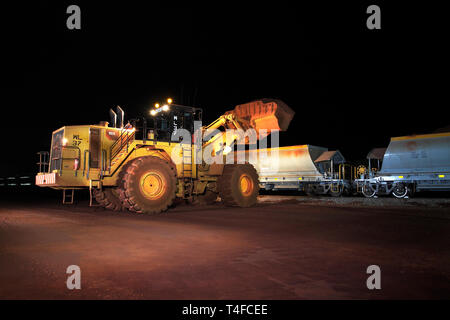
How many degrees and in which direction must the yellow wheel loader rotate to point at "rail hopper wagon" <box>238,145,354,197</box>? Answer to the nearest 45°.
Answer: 0° — it already faces it

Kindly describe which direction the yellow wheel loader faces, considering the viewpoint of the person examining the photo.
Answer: facing away from the viewer and to the right of the viewer

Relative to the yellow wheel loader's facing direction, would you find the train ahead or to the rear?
ahead
